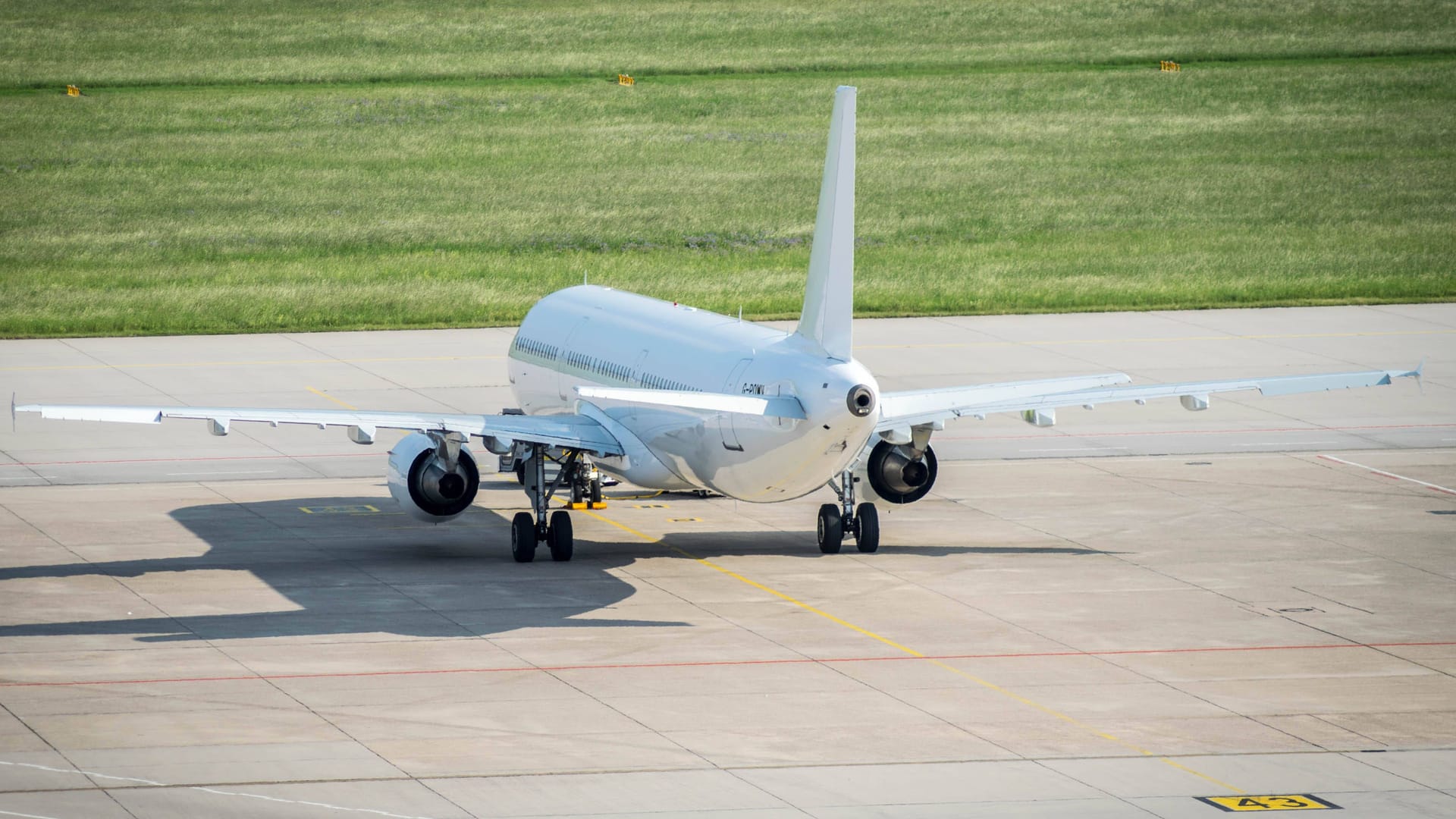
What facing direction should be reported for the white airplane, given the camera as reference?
facing away from the viewer
